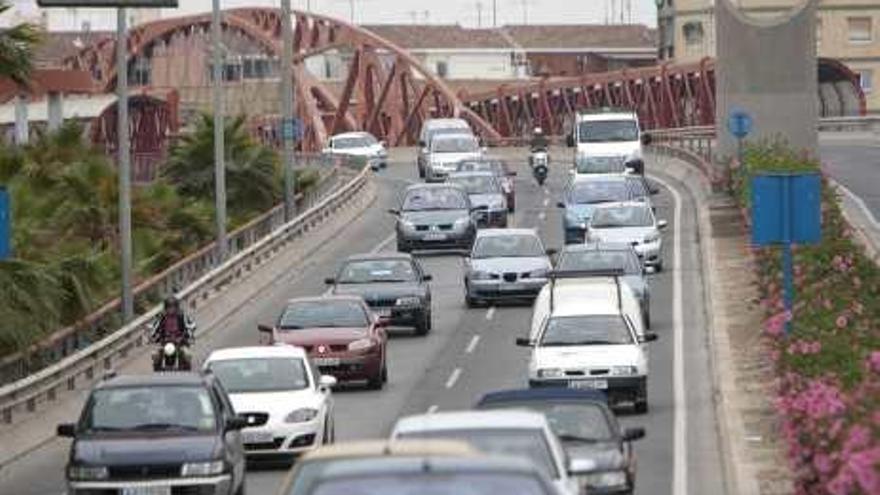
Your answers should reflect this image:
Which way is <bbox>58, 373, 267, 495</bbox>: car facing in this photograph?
toward the camera

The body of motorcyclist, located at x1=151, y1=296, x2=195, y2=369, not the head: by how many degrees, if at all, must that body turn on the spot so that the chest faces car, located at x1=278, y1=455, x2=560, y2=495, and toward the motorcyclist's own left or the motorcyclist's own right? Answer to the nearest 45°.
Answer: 0° — they already face it

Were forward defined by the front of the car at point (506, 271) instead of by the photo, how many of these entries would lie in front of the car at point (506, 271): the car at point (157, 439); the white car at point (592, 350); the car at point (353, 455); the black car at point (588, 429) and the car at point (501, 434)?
5

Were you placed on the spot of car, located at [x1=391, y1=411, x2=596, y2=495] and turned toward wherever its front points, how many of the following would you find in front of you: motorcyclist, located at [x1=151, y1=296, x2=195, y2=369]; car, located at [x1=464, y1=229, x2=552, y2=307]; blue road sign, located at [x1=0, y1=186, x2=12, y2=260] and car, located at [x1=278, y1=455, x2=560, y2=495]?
1

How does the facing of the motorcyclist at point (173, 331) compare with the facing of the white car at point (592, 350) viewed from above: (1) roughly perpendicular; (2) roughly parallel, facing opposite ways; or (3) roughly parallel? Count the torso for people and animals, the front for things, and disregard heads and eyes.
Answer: roughly parallel

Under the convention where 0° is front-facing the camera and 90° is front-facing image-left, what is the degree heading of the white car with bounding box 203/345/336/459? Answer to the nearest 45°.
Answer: approximately 0°

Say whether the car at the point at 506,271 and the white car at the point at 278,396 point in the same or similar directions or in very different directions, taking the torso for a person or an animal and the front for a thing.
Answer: same or similar directions

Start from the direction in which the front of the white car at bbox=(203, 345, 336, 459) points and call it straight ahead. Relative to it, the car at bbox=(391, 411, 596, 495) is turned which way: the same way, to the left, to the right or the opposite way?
the same way

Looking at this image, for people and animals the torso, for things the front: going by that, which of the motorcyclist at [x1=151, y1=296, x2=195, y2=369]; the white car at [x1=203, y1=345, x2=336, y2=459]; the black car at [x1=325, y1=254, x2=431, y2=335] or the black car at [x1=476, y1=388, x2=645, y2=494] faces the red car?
the black car at [x1=325, y1=254, x2=431, y2=335]

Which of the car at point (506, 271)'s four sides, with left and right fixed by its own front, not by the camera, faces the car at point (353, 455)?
front

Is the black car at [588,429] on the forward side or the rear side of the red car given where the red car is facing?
on the forward side

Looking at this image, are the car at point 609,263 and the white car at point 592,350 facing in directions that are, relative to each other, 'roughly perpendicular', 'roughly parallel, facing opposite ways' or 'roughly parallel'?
roughly parallel

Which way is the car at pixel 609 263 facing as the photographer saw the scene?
facing the viewer

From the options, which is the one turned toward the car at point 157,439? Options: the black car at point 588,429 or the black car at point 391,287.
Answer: the black car at point 391,287

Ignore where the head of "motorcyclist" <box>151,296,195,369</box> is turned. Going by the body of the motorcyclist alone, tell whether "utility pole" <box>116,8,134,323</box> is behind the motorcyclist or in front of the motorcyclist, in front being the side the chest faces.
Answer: behind

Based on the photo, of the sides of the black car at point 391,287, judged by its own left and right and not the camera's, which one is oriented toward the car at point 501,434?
front

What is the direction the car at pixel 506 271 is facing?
toward the camera

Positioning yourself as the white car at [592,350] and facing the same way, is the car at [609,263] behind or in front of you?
behind

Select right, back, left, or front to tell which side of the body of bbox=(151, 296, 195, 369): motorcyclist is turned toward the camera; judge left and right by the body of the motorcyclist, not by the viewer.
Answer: front
